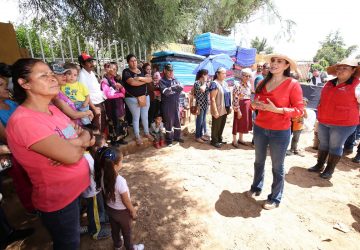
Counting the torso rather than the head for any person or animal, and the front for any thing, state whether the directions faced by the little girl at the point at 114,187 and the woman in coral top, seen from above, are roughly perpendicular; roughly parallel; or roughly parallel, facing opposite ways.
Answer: roughly perpendicular

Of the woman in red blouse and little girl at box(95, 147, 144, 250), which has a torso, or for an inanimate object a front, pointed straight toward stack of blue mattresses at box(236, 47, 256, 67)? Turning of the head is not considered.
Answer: the little girl

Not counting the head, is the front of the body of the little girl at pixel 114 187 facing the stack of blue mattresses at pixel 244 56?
yes

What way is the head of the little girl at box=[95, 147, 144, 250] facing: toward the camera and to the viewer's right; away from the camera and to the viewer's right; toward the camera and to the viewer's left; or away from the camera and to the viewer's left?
away from the camera and to the viewer's right

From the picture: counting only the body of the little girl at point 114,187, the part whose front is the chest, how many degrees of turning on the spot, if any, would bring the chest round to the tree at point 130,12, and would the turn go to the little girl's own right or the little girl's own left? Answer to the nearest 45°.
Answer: approximately 45° to the little girl's own left

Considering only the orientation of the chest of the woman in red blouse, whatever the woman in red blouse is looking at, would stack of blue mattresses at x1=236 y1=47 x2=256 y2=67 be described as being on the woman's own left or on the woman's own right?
on the woman's own right

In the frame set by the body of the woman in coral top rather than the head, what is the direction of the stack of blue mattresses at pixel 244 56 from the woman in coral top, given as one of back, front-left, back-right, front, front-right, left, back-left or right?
left

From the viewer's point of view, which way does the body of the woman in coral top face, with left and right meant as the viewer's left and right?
facing the viewer and to the right of the viewer

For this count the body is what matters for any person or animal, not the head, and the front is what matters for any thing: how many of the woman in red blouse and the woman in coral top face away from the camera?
0

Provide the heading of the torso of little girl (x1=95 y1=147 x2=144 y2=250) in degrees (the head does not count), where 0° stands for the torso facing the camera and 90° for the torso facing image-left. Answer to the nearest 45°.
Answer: approximately 225°

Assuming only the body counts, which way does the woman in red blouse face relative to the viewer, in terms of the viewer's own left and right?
facing the viewer and to the left of the viewer

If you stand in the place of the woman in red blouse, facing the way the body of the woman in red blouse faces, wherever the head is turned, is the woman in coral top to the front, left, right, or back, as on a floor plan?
front
